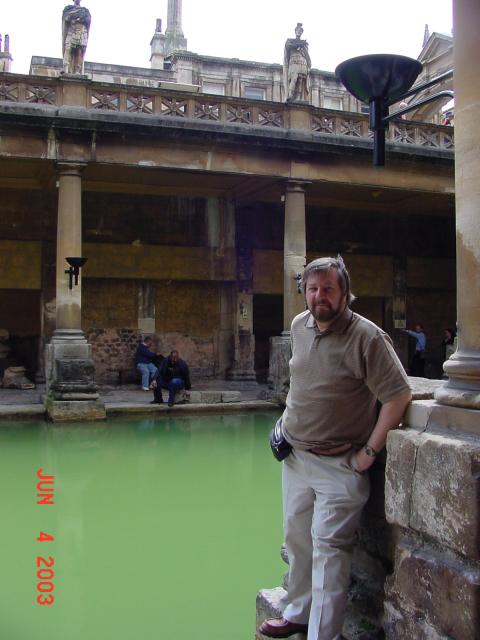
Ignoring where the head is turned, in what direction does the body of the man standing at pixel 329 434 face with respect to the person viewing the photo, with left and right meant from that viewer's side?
facing the viewer and to the left of the viewer

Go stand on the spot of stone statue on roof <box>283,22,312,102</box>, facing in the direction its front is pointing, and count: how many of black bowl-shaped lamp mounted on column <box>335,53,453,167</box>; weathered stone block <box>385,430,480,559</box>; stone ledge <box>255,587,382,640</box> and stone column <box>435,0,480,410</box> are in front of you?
4

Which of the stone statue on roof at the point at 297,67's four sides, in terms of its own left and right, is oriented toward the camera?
front

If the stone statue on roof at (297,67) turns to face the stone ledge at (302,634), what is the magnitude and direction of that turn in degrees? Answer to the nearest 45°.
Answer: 0° — it already faces it

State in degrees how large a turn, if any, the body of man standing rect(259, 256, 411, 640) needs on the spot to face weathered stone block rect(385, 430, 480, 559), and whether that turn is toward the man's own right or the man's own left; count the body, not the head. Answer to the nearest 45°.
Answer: approximately 90° to the man's own left

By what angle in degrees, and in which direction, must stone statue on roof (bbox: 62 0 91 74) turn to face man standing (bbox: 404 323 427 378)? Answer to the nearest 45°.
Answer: approximately 90° to its left
